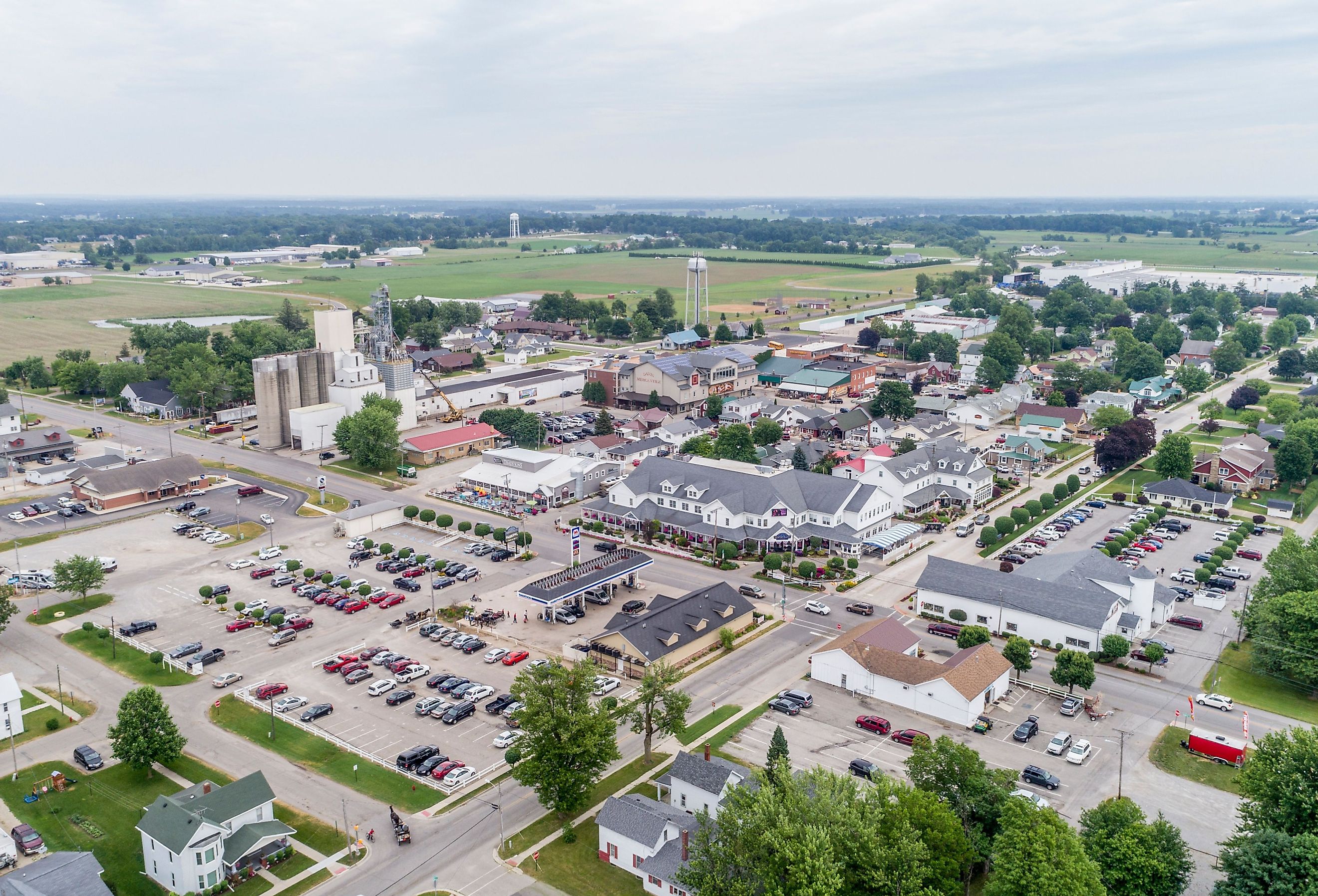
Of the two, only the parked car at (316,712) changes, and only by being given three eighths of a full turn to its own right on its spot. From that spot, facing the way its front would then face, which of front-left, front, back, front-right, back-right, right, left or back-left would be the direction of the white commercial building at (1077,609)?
right

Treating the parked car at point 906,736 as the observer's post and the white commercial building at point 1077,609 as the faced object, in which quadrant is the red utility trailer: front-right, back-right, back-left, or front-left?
front-right

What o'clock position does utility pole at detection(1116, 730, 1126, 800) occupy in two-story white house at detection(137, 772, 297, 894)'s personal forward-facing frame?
The utility pole is roughly at 11 o'clock from the two-story white house.

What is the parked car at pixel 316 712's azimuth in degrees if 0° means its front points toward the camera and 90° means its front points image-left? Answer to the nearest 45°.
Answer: approximately 45°

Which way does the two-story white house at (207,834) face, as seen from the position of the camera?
facing the viewer and to the right of the viewer

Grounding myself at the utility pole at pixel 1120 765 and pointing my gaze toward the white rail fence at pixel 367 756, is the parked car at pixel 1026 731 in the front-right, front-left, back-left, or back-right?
front-right

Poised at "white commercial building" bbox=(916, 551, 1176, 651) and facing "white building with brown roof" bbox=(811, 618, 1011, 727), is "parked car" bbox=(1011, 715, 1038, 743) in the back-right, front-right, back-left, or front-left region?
front-left

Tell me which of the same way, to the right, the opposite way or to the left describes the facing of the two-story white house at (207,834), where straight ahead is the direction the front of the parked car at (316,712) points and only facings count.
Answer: to the left

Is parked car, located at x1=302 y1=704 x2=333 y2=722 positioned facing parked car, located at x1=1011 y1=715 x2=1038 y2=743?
no
